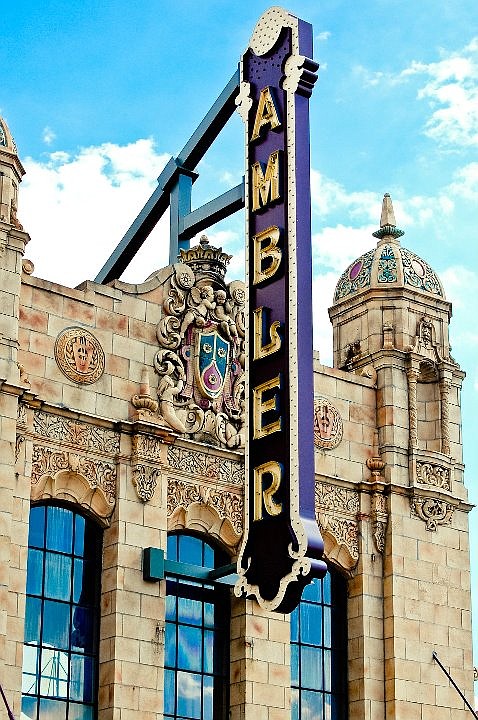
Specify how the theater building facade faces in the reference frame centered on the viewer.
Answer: facing the viewer and to the right of the viewer
